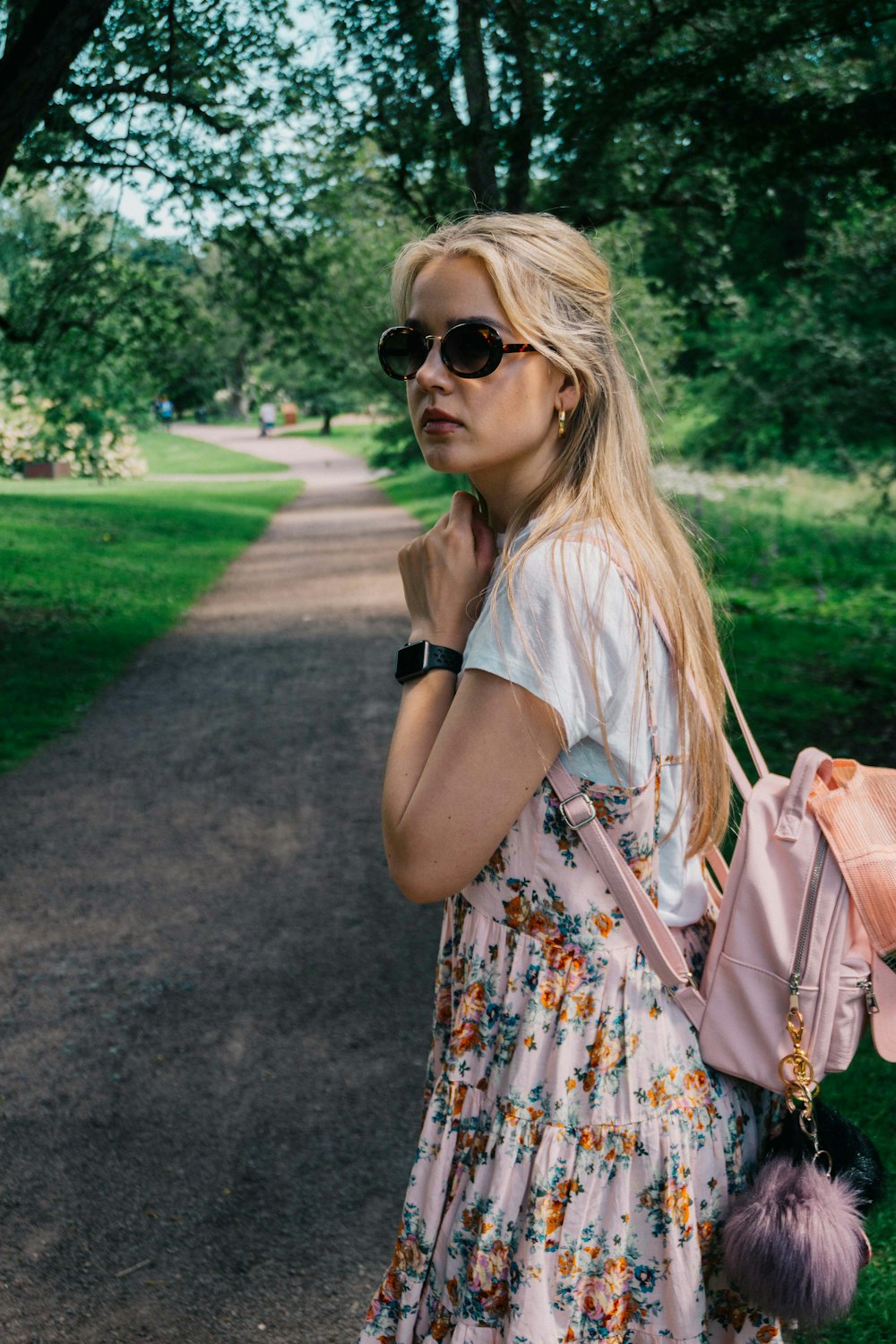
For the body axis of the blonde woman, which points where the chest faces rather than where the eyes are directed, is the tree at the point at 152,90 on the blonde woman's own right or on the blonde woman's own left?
on the blonde woman's own right

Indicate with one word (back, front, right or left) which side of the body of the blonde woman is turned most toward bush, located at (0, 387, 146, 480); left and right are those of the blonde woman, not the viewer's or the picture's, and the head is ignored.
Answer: right

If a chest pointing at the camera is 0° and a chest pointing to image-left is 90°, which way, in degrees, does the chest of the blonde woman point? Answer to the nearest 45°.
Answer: approximately 90°

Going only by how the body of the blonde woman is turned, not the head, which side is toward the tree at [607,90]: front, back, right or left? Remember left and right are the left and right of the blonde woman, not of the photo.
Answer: right
